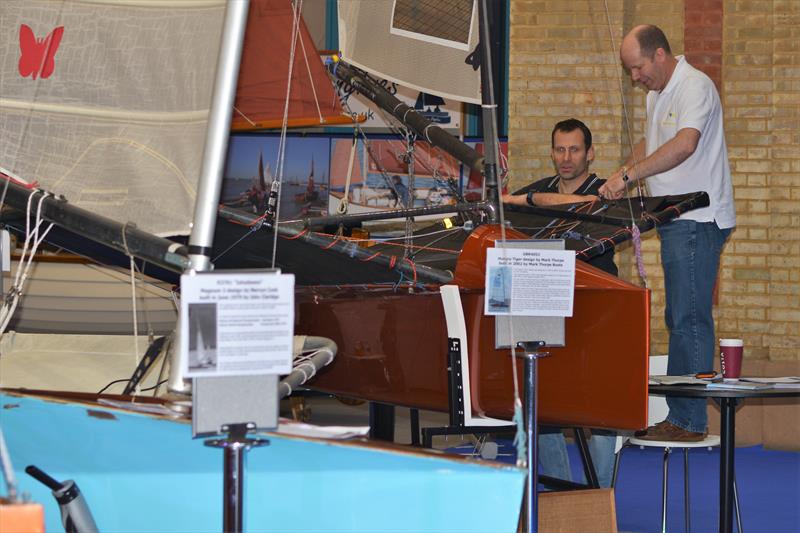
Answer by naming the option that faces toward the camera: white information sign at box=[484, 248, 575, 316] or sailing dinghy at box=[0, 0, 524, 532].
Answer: the white information sign

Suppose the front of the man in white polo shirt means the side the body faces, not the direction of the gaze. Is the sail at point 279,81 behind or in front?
in front

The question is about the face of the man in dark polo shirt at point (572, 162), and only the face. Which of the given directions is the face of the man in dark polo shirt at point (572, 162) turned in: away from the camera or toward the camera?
toward the camera

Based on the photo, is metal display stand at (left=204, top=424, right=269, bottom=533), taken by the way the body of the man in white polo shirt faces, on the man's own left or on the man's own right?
on the man's own left

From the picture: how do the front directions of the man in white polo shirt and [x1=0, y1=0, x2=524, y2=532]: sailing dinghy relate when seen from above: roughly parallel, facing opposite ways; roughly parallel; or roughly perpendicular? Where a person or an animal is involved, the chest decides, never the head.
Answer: roughly parallel, facing opposite ways

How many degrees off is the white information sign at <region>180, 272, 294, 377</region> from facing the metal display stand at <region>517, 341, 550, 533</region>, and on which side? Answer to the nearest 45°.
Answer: approximately 135° to its left

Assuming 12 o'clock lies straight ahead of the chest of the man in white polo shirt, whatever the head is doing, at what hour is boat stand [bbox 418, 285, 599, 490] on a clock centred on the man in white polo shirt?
The boat stand is roughly at 10 o'clock from the man in white polo shirt.

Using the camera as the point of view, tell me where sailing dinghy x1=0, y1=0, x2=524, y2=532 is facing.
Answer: facing to the right of the viewer

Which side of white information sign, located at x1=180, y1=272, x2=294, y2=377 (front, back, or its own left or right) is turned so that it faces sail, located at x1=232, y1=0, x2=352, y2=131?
back

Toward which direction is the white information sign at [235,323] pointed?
toward the camera

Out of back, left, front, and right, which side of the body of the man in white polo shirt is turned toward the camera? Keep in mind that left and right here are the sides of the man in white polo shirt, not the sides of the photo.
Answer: left
